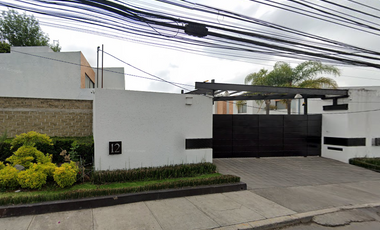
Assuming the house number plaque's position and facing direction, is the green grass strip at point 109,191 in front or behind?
in front

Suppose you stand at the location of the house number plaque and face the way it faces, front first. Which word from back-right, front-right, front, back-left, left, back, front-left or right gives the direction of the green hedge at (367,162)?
left

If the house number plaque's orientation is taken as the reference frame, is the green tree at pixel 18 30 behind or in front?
behind

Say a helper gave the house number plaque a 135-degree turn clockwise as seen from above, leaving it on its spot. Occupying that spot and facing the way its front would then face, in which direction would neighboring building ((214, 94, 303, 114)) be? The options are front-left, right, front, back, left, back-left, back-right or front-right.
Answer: right

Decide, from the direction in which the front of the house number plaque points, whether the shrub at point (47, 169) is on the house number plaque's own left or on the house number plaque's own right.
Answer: on the house number plaque's own right

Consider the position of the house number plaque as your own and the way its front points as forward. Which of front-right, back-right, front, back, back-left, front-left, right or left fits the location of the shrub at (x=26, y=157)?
right

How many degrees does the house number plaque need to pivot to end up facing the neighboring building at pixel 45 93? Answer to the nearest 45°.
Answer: approximately 135° to its right

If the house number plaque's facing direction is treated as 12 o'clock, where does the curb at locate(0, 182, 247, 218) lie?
The curb is roughly at 12 o'clock from the house number plaque.

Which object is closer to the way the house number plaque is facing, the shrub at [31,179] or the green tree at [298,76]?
the shrub

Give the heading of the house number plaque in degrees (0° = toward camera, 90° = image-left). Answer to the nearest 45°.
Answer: approximately 0°

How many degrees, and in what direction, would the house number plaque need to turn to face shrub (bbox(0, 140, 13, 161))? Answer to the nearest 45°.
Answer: approximately 135° to its right

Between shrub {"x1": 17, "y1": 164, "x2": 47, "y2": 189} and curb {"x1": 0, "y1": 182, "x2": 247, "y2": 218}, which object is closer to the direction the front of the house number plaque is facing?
the curb

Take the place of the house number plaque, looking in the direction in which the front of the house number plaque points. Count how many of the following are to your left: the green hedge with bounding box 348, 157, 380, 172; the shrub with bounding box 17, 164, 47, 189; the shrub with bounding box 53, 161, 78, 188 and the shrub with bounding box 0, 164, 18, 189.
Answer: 1

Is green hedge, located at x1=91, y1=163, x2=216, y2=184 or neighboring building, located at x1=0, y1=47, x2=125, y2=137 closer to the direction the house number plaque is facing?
the green hedge

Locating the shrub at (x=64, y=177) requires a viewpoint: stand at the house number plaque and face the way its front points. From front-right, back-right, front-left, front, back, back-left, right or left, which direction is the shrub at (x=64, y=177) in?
front-right

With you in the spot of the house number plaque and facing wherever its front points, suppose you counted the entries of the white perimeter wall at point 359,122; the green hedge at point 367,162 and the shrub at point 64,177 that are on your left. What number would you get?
2
